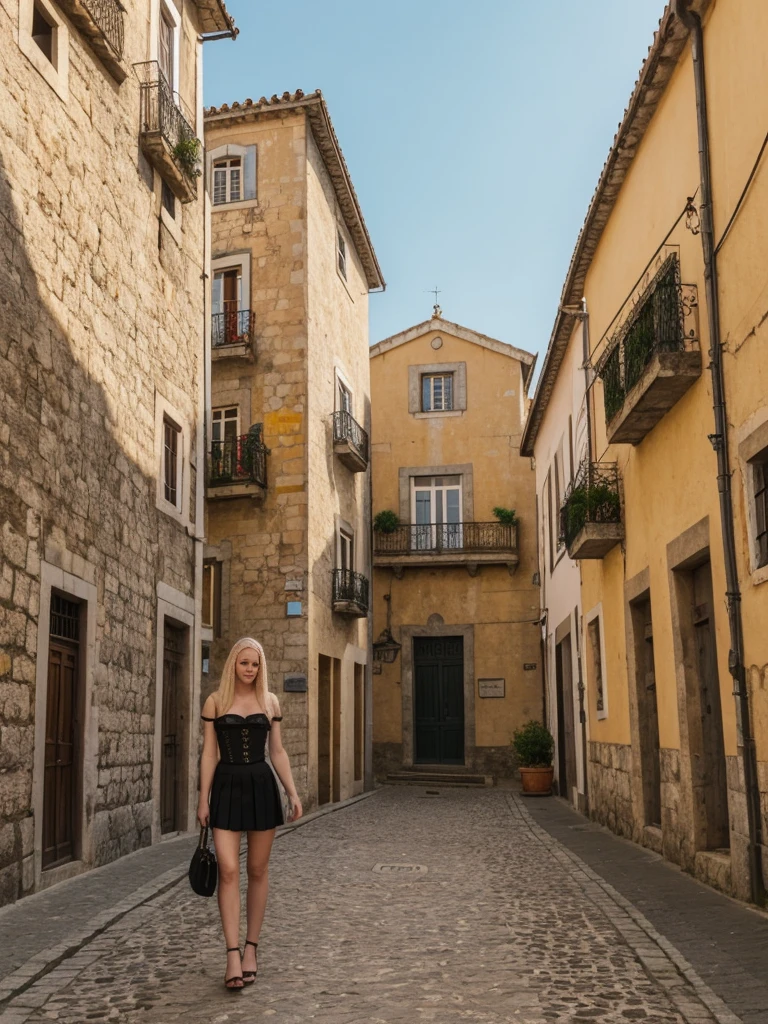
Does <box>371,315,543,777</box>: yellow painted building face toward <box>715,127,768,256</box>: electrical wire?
yes

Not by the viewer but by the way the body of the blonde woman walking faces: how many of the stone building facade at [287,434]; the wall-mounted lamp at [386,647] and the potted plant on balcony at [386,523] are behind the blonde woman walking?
3

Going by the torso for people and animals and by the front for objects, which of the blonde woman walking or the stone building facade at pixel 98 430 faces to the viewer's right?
the stone building facade

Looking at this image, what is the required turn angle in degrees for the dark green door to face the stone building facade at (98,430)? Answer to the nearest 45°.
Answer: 0° — it already faces it

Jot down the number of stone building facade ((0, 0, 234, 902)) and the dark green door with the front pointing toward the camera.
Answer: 1

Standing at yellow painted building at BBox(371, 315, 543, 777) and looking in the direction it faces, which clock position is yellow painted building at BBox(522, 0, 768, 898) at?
yellow painted building at BBox(522, 0, 768, 898) is roughly at 12 o'clock from yellow painted building at BBox(371, 315, 543, 777).

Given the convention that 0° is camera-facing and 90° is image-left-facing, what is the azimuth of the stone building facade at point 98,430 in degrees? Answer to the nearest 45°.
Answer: approximately 270°

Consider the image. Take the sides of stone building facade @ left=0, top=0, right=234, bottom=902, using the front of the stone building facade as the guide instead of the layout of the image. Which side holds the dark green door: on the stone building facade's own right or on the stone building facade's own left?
on the stone building facade's own left

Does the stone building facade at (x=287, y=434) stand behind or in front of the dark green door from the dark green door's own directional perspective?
in front

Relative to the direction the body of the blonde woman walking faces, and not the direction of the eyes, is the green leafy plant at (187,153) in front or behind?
behind
